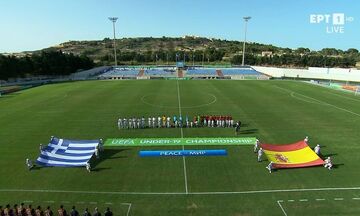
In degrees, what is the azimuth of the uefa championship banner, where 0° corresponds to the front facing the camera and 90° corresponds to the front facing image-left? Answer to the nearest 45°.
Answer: approximately 0°

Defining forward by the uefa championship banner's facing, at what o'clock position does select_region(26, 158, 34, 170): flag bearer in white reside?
The flag bearer in white is roughly at 2 o'clock from the uefa championship banner.

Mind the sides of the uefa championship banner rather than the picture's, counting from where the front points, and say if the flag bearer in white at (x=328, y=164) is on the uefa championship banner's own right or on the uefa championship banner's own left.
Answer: on the uefa championship banner's own left

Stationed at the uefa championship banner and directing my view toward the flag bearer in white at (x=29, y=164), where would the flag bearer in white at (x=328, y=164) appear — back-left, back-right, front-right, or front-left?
back-left

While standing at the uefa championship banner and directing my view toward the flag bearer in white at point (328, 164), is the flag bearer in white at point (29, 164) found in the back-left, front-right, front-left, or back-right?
back-right
